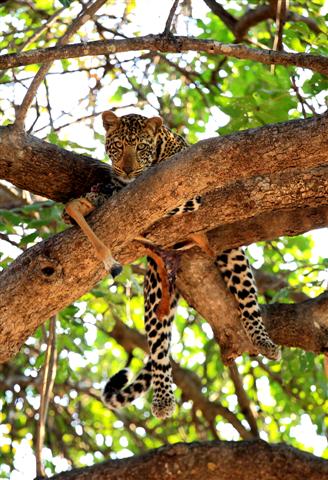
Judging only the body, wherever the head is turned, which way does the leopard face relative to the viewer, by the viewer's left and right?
facing the viewer and to the left of the viewer
